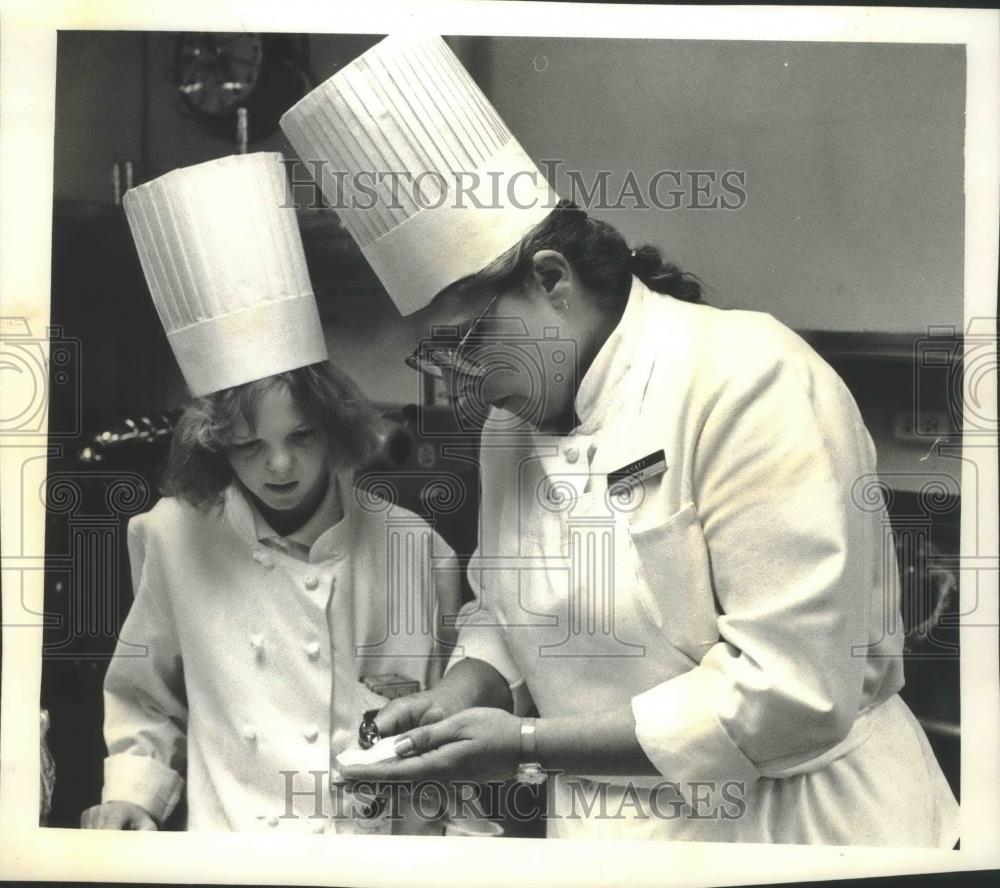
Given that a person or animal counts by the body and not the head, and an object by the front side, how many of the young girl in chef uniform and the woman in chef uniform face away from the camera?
0

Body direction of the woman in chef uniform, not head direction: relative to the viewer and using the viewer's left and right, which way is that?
facing the viewer and to the left of the viewer

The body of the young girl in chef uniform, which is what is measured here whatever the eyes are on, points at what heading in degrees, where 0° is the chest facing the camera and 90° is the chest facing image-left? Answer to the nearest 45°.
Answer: approximately 0°

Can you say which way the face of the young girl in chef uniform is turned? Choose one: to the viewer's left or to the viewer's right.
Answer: to the viewer's right

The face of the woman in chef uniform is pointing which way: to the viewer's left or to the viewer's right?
to the viewer's left
